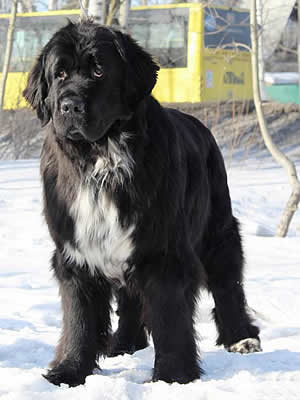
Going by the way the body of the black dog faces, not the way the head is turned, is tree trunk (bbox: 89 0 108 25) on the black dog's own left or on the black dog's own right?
on the black dog's own right

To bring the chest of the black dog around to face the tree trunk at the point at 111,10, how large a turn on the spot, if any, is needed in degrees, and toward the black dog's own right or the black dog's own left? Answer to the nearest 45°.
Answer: approximately 135° to the black dog's own right

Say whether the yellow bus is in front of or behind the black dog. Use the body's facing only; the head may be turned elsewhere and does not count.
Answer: behind

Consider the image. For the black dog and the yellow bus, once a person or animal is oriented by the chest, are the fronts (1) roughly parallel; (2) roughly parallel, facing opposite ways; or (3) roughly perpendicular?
roughly perpendicular
